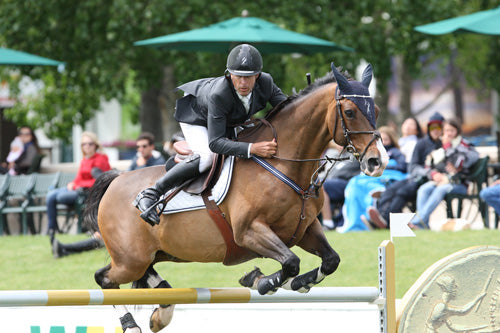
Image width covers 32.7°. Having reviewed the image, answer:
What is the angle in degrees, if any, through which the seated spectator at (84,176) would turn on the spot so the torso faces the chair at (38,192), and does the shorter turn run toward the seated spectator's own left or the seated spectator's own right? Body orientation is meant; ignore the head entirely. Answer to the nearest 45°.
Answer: approximately 45° to the seated spectator's own right

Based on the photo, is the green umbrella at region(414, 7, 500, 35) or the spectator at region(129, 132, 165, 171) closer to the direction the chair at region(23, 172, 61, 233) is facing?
the spectator

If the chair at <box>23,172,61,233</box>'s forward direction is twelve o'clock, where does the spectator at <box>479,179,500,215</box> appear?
The spectator is roughly at 9 o'clock from the chair.

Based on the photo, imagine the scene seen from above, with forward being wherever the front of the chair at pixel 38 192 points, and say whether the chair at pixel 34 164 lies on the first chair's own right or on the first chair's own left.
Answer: on the first chair's own right

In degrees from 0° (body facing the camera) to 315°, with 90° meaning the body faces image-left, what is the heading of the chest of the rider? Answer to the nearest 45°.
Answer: approximately 315°

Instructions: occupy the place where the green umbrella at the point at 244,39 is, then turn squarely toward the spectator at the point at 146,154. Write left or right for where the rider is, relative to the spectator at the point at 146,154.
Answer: left

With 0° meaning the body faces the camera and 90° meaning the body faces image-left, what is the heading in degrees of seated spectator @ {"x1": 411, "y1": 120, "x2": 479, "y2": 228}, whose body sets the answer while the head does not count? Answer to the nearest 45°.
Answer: approximately 45°

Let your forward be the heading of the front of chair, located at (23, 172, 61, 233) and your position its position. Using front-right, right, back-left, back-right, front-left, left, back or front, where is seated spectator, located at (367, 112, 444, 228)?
left

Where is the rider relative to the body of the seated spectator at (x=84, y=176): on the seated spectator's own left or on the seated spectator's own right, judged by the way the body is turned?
on the seated spectator's own left

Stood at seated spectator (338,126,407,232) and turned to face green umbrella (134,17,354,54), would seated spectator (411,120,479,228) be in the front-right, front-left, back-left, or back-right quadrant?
back-right
